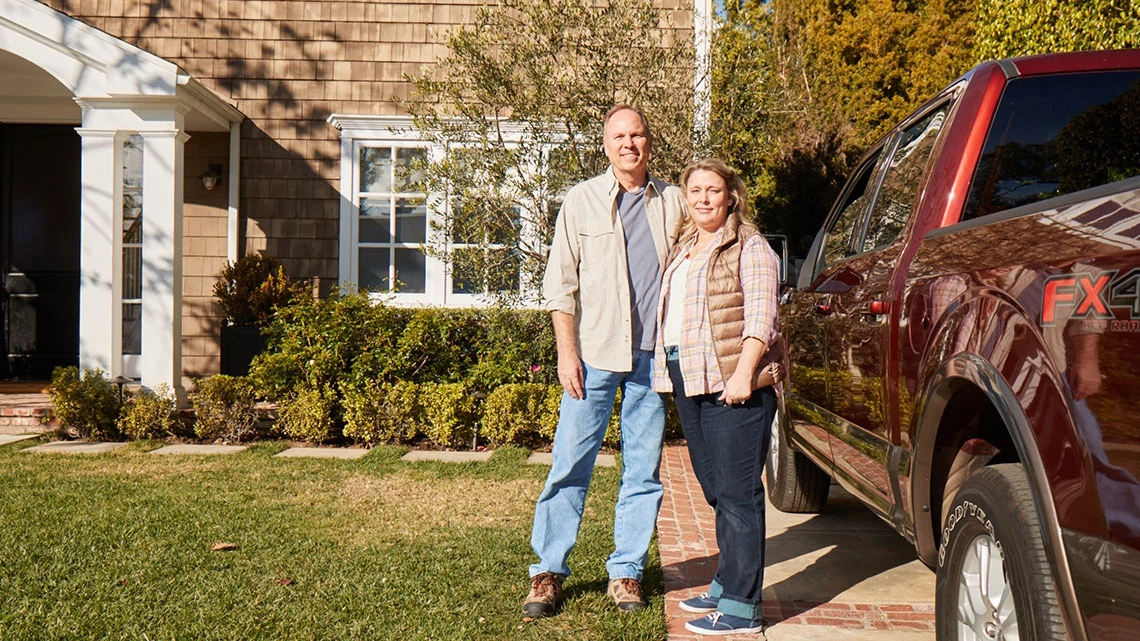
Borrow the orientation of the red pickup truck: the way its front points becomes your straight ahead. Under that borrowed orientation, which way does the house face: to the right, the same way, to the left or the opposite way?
the opposite way

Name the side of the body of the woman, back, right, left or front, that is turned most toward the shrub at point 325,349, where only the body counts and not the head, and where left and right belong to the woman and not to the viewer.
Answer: right

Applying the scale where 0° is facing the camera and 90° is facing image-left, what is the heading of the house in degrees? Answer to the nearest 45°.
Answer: approximately 0°

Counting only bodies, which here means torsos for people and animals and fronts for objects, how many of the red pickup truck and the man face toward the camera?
1

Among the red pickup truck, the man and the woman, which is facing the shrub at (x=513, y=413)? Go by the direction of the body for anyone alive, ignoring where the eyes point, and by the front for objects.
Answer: the red pickup truck

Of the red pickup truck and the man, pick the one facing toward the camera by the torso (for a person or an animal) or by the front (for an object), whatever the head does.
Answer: the man

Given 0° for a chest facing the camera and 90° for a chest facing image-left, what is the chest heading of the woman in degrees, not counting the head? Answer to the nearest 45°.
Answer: approximately 45°

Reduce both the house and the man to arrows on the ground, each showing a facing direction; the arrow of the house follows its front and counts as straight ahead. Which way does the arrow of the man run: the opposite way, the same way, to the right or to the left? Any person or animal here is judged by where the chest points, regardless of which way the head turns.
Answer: the same way

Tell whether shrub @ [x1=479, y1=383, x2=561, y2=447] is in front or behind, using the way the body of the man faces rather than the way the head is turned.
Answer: behind

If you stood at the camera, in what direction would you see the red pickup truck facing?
facing away from the viewer and to the left of the viewer

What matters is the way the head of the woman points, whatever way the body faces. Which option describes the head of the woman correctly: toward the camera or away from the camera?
toward the camera

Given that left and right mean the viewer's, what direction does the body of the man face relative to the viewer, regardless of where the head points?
facing the viewer

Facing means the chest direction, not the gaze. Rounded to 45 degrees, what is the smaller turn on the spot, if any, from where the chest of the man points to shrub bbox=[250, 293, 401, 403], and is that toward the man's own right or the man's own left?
approximately 135° to the man's own right

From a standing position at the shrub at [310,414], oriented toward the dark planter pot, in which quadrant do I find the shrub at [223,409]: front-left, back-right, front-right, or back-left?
front-left

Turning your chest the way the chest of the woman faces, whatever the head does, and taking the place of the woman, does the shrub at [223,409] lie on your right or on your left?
on your right
